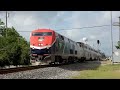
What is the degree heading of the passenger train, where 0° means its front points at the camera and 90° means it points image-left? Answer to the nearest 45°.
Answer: approximately 45°
